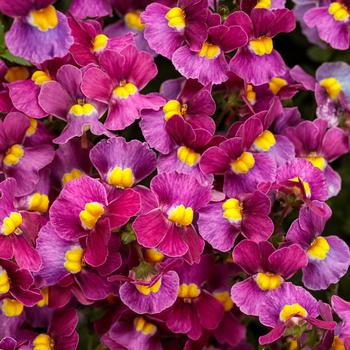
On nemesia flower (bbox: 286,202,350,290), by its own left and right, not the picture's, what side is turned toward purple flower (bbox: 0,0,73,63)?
right

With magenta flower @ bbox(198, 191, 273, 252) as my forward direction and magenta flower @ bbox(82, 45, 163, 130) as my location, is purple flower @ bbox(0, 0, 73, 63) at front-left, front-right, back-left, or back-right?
back-right
